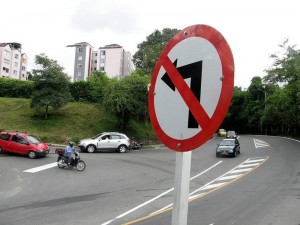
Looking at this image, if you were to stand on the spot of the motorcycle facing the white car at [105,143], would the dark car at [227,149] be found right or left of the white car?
right

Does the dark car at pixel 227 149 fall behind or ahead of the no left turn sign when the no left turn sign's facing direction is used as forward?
behind

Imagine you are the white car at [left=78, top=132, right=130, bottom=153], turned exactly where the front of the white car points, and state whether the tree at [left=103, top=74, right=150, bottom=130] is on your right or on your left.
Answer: on your right

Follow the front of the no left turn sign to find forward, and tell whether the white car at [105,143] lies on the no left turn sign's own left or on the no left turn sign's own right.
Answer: on the no left turn sign's own right

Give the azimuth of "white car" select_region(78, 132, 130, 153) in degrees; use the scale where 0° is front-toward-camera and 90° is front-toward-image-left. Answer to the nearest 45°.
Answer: approximately 90°

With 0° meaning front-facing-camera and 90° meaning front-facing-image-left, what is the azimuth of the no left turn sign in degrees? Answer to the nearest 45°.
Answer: approximately 45°
